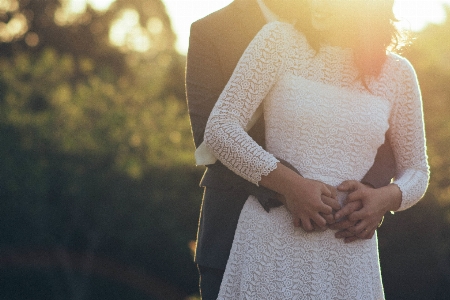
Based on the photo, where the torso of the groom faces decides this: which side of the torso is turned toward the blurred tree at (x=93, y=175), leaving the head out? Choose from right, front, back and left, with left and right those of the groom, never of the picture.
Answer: back

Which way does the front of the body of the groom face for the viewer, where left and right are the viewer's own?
facing the viewer and to the right of the viewer
